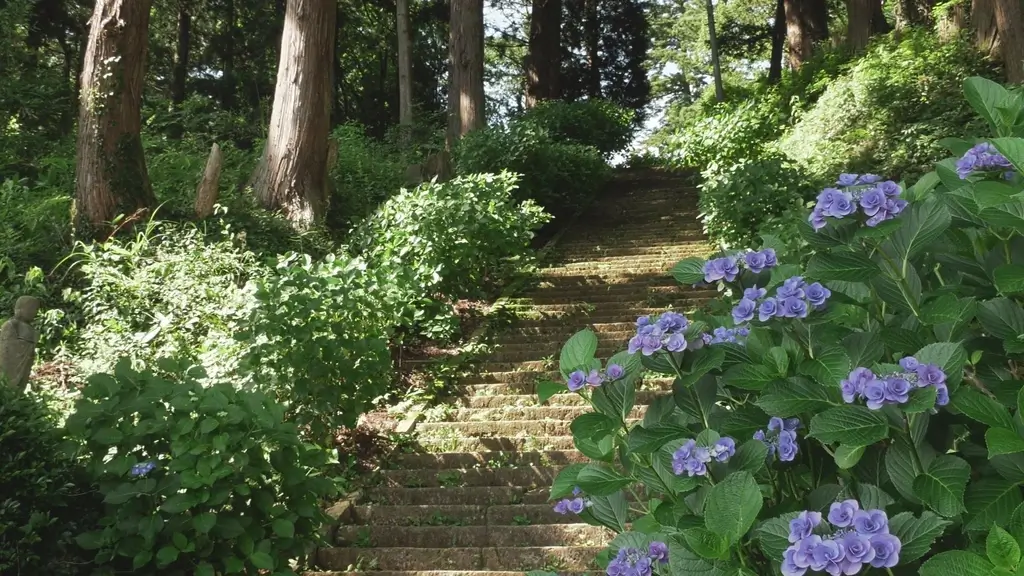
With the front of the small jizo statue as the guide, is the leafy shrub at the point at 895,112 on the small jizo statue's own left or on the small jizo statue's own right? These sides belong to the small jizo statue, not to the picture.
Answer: on the small jizo statue's own left

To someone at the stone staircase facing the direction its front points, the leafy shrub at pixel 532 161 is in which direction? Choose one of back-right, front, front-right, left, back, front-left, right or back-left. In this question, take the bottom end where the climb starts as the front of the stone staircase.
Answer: back

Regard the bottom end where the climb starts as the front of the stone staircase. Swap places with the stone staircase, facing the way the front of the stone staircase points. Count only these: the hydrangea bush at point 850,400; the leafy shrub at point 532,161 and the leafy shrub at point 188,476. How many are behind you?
1

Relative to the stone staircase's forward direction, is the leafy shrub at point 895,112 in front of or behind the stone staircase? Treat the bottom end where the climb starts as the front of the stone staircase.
behind

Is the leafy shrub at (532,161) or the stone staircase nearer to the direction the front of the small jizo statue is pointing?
the stone staircase

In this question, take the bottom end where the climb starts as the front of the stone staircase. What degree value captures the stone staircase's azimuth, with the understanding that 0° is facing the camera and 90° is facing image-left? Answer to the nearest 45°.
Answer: approximately 0°

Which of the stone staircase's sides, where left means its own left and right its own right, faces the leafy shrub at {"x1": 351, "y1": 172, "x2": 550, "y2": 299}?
back

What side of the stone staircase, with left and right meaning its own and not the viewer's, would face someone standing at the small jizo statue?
right

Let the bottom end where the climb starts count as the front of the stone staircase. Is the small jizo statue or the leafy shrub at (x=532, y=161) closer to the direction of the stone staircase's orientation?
the small jizo statue

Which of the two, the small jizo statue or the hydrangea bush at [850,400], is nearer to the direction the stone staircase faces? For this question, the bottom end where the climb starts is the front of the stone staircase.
the hydrangea bush

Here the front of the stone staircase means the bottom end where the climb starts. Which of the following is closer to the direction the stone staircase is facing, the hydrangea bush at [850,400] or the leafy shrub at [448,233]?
the hydrangea bush
